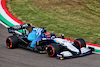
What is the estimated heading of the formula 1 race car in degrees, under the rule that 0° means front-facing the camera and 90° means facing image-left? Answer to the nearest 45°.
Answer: approximately 315°
